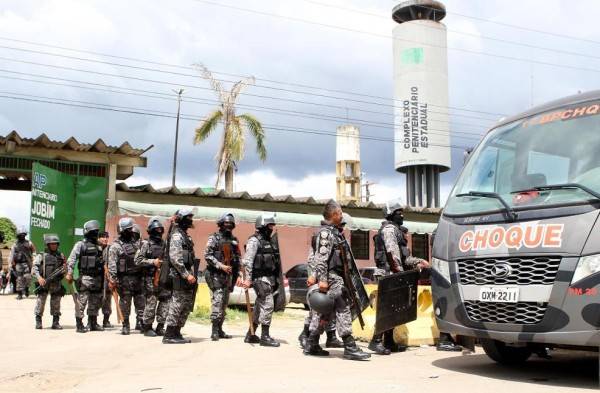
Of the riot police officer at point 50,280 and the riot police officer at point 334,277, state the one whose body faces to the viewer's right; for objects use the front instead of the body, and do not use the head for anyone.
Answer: the riot police officer at point 334,277

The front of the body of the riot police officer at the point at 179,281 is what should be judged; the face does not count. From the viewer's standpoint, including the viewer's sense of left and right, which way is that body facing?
facing to the right of the viewer

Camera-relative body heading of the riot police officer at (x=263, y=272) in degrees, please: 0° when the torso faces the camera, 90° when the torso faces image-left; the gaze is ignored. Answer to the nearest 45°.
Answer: approximately 315°

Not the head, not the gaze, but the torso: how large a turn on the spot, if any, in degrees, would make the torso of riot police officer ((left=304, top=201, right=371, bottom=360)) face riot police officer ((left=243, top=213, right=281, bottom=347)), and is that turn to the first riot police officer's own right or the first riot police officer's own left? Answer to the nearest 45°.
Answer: approximately 135° to the first riot police officer's own left

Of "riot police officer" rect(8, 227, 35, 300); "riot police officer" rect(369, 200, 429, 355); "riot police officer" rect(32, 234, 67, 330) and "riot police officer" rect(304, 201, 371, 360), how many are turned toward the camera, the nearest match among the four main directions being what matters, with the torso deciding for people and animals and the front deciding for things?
2

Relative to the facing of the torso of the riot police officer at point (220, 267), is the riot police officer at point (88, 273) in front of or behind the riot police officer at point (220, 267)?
behind

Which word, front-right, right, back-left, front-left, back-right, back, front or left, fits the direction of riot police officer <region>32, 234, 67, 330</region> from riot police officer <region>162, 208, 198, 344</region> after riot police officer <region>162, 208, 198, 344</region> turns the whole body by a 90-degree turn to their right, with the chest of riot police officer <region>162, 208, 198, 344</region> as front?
back-right

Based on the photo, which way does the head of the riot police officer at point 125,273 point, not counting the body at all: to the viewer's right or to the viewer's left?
to the viewer's right

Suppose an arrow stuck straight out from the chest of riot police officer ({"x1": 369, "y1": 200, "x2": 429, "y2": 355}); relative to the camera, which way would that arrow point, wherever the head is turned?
to the viewer's right

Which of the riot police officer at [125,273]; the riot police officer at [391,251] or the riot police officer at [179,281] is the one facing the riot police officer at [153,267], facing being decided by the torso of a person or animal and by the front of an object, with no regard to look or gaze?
the riot police officer at [125,273]

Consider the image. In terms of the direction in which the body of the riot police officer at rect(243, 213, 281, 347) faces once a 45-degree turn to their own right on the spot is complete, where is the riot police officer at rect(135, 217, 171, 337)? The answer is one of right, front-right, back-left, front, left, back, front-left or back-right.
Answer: back-right

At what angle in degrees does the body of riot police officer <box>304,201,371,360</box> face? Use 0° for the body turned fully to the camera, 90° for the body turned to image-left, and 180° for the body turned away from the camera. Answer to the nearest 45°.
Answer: approximately 270°

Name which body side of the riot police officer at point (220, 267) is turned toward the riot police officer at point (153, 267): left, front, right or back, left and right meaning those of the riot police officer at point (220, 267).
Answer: back

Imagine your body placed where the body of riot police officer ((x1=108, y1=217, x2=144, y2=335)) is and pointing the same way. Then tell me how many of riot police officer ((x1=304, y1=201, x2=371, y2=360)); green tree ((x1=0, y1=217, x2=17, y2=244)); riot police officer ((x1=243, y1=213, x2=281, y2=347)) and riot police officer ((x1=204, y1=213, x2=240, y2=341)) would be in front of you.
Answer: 3
